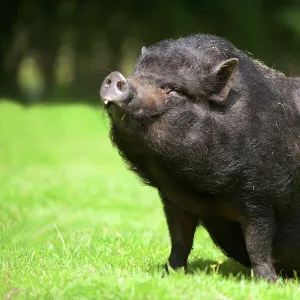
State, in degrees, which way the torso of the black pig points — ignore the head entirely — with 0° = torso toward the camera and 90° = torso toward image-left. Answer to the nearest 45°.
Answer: approximately 45°
